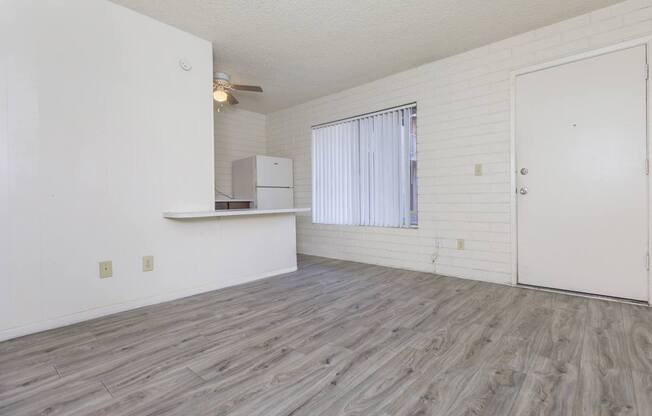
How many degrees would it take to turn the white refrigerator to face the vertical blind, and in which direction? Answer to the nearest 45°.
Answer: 0° — it already faces it

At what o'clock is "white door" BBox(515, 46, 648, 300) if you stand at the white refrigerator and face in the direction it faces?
The white door is roughly at 12 o'clock from the white refrigerator.

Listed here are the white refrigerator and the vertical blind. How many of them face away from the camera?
0

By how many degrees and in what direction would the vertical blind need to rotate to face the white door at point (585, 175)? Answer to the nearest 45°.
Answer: approximately 90° to its left

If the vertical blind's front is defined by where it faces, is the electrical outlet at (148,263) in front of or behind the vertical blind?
in front

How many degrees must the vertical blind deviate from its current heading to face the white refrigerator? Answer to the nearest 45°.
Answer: approximately 45° to its right

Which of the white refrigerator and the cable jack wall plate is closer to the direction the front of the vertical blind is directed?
the cable jack wall plate

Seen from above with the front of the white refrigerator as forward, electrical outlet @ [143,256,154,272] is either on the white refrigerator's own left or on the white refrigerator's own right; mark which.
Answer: on the white refrigerator's own right

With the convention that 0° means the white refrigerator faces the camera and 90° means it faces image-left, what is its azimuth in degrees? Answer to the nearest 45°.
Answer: approximately 315°

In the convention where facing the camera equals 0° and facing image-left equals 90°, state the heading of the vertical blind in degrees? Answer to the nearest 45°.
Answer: approximately 45°
